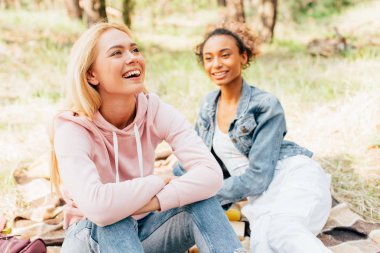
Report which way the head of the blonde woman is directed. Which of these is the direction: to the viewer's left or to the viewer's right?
to the viewer's right

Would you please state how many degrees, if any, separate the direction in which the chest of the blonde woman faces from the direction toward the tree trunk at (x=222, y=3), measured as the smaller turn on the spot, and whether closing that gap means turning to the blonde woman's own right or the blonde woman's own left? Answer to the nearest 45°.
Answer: approximately 135° to the blonde woman's own left

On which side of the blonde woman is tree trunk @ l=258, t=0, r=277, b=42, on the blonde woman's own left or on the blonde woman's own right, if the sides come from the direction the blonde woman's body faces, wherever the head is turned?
on the blonde woman's own left

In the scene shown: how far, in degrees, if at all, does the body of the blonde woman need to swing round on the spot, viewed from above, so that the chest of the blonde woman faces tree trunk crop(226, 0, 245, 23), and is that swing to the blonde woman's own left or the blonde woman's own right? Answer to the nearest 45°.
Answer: approximately 135° to the blonde woman's own left

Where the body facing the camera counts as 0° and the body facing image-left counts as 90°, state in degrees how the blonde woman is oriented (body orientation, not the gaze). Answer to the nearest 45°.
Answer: approximately 315°

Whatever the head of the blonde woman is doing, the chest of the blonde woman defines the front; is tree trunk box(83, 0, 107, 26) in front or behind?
behind

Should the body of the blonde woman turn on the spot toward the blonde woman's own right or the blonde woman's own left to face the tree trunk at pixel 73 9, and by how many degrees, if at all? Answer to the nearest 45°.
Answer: approximately 135° to the blonde woman's own left
